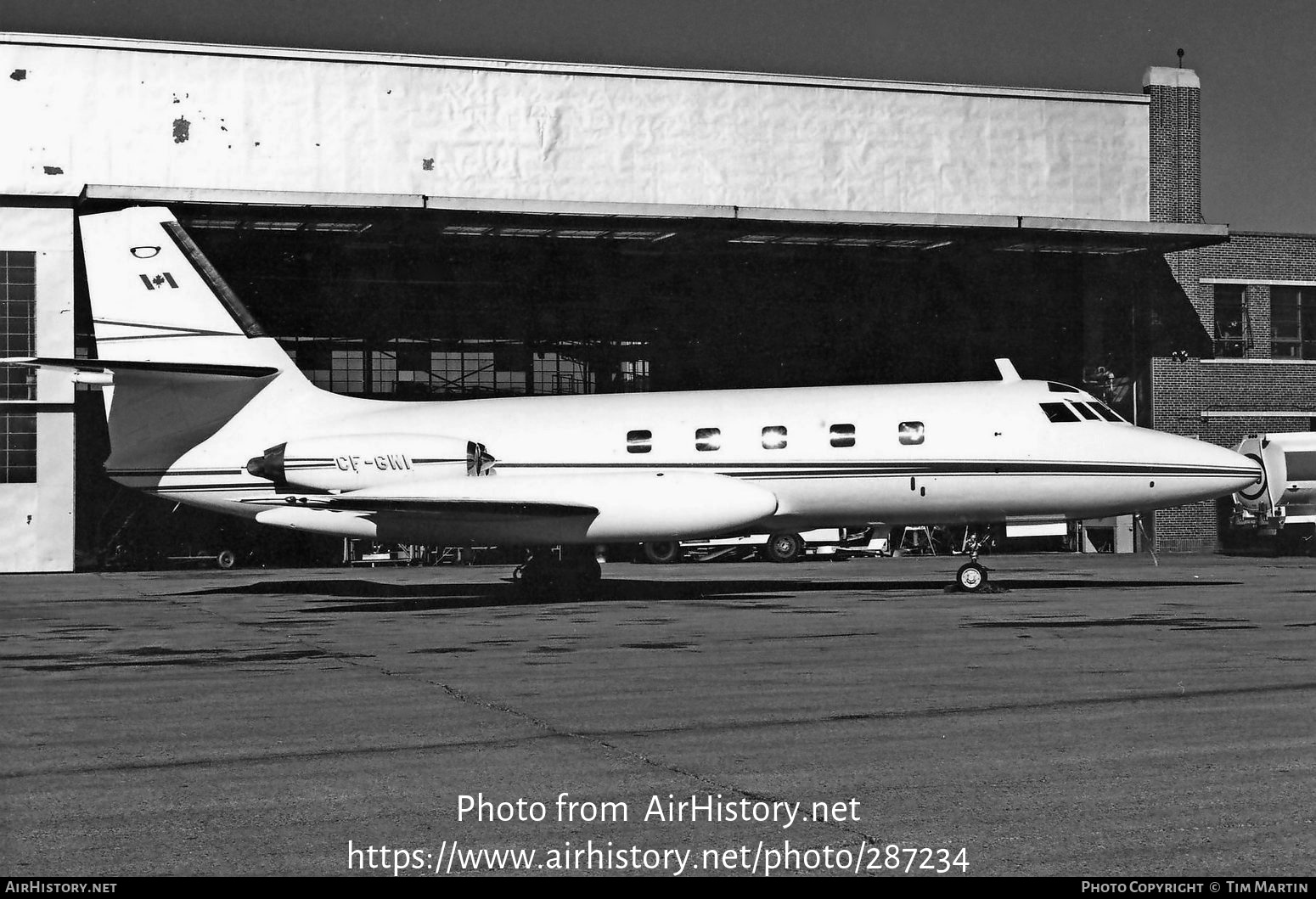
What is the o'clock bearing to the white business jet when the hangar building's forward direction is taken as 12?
The white business jet is roughly at 12 o'clock from the hangar building.

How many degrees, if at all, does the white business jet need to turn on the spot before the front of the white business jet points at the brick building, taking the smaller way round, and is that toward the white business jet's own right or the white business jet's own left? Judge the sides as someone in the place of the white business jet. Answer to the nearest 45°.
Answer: approximately 45° to the white business jet's own left

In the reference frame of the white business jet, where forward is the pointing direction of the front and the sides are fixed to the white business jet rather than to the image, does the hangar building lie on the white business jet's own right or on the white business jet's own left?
on the white business jet's own left

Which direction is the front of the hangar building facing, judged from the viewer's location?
facing the viewer

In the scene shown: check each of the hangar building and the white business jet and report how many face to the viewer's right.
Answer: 1

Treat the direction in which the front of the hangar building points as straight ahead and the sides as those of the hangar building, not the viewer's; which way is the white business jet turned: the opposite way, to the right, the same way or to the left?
to the left

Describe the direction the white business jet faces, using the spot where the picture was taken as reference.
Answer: facing to the right of the viewer
